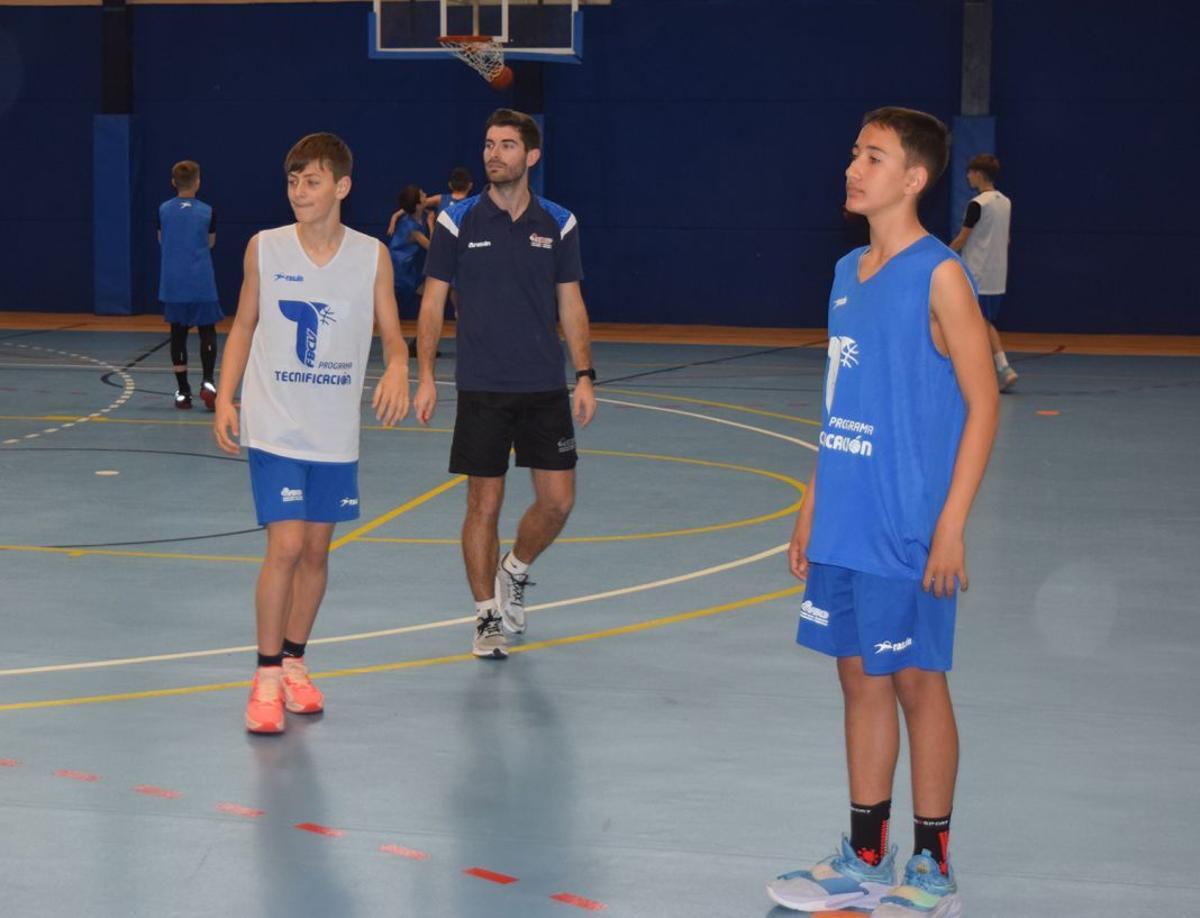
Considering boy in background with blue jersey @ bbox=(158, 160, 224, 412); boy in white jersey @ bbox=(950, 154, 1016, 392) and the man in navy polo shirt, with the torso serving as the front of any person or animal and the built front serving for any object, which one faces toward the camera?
the man in navy polo shirt

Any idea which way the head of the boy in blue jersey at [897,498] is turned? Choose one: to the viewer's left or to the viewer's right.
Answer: to the viewer's left

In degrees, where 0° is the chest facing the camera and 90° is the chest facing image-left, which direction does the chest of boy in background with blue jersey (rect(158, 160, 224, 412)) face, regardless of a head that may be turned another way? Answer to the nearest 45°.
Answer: approximately 180°

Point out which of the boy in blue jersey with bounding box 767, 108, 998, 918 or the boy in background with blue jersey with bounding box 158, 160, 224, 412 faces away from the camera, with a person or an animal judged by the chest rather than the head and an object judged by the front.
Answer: the boy in background with blue jersey

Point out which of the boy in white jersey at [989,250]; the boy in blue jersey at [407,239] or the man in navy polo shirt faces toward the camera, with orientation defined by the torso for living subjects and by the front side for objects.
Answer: the man in navy polo shirt

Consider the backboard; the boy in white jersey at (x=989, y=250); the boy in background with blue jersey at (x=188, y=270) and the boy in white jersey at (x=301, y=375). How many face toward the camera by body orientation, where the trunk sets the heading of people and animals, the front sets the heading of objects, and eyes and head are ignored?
2

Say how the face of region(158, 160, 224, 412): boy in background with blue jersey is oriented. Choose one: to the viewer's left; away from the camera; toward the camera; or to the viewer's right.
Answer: away from the camera

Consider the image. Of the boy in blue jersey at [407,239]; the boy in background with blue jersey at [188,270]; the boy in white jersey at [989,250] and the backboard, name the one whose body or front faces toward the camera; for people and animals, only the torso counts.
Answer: the backboard

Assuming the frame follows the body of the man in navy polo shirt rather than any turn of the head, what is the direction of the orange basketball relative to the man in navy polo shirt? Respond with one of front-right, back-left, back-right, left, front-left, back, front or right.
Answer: back

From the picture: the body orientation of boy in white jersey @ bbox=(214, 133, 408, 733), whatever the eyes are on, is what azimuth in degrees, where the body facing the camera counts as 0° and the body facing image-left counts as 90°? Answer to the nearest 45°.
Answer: approximately 0°

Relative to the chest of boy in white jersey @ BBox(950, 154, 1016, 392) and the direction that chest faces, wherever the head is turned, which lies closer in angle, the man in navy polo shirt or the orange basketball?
the orange basketball
